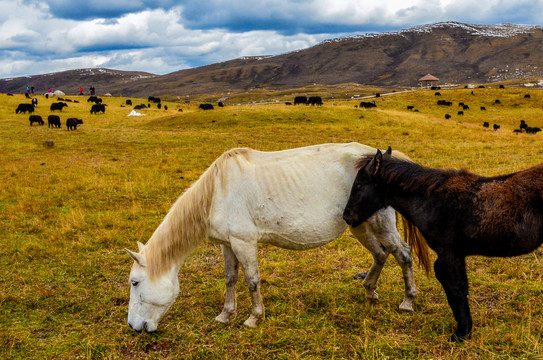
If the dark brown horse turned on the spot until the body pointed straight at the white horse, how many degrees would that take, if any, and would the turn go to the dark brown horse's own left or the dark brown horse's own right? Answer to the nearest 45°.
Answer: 0° — it already faces it

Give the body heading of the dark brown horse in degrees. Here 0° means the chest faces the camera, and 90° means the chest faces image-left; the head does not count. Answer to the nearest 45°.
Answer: approximately 90°

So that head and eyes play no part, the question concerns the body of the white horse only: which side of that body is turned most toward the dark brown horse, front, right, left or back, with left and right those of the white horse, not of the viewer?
back

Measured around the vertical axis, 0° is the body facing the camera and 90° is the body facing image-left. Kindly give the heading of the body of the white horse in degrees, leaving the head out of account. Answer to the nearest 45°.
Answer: approximately 90°

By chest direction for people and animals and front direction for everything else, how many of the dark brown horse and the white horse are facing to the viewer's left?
2
